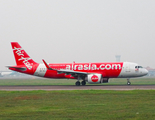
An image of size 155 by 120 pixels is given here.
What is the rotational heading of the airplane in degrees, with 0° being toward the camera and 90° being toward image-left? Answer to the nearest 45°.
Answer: approximately 270°
